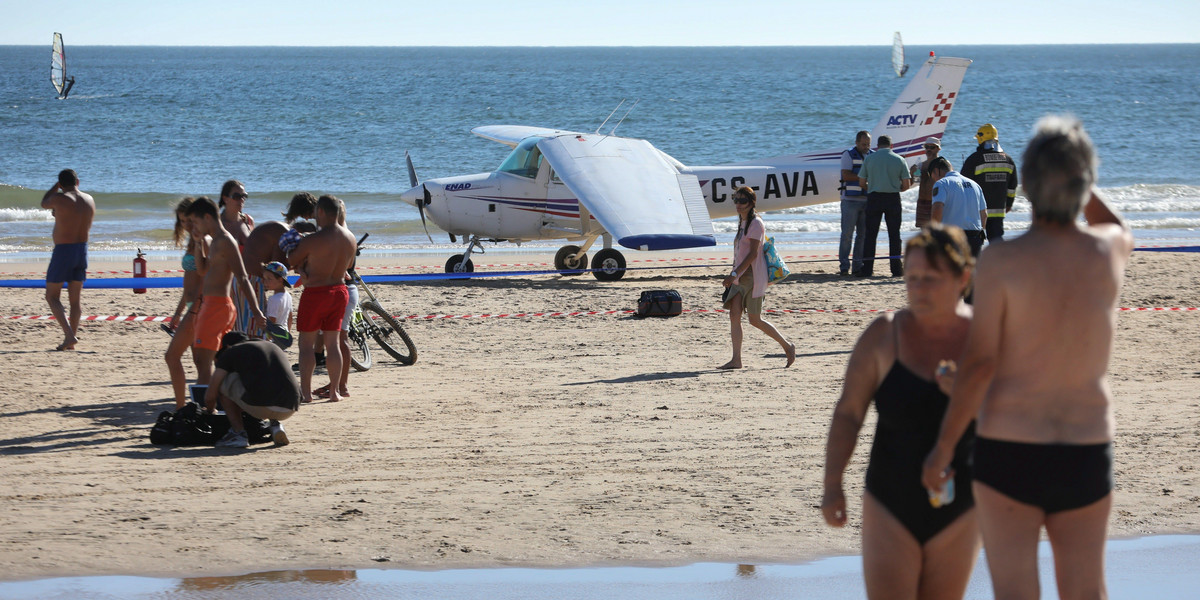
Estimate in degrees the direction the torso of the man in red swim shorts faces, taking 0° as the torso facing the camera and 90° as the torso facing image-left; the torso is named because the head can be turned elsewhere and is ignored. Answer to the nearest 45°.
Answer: approximately 135°

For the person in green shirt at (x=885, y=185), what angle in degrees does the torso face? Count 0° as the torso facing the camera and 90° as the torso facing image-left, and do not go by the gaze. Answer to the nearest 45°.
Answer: approximately 180°

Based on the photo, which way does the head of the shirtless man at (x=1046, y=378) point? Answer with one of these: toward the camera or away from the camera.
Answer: away from the camera

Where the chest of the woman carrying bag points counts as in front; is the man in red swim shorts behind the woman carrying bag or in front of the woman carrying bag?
in front

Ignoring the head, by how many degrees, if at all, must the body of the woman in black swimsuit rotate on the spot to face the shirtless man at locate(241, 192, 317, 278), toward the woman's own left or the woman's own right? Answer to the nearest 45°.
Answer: approximately 135° to the woman's own right

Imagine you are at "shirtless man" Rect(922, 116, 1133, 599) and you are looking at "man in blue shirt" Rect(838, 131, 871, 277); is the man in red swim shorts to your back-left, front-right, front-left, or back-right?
front-left

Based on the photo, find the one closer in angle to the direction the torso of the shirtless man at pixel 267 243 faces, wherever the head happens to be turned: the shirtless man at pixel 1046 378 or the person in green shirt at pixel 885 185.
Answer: the person in green shirt

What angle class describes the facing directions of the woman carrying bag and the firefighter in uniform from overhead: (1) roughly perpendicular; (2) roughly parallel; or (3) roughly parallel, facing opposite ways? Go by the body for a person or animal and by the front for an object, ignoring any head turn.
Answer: roughly perpendicular

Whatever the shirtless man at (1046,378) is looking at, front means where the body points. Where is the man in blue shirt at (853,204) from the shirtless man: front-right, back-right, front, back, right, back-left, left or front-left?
front
